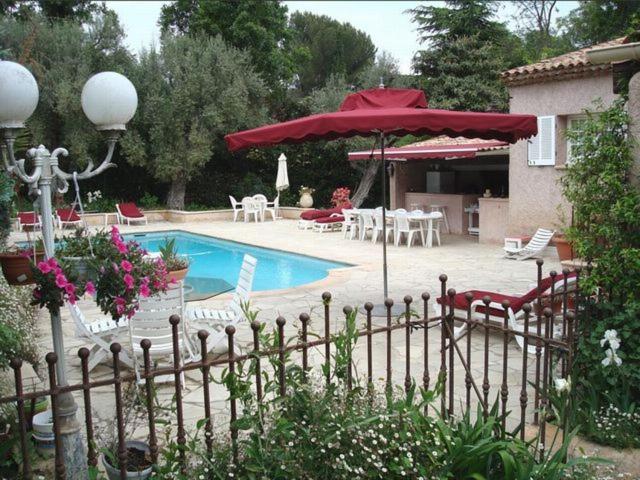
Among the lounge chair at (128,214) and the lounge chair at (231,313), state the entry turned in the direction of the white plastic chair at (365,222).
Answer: the lounge chair at (128,214)

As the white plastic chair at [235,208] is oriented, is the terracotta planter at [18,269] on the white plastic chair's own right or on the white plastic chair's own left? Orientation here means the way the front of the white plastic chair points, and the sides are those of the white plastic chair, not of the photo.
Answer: on the white plastic chair's own right

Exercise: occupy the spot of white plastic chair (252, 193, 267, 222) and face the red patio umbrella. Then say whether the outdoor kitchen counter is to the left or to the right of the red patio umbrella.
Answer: left

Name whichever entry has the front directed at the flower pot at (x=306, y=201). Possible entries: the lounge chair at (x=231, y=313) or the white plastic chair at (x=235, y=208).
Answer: the white plastic chair

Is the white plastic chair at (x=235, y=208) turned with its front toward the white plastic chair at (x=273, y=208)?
yes

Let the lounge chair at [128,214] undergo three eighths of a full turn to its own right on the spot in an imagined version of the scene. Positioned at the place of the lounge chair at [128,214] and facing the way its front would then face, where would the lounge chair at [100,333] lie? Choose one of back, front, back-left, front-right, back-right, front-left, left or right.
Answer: left

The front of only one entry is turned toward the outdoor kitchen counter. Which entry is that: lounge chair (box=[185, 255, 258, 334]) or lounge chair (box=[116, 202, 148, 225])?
lounge chair (box=[116, 202, 148, 225])

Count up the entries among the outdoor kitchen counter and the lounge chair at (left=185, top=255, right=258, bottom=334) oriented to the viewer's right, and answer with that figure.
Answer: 0

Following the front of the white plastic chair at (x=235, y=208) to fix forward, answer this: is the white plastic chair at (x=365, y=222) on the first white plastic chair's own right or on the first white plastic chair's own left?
on the first white plastic chair's own right

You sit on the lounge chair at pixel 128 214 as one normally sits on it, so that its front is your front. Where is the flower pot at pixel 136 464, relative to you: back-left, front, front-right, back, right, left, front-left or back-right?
front-right

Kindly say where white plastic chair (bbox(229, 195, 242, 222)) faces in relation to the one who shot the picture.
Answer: facing to the right of the viewer
